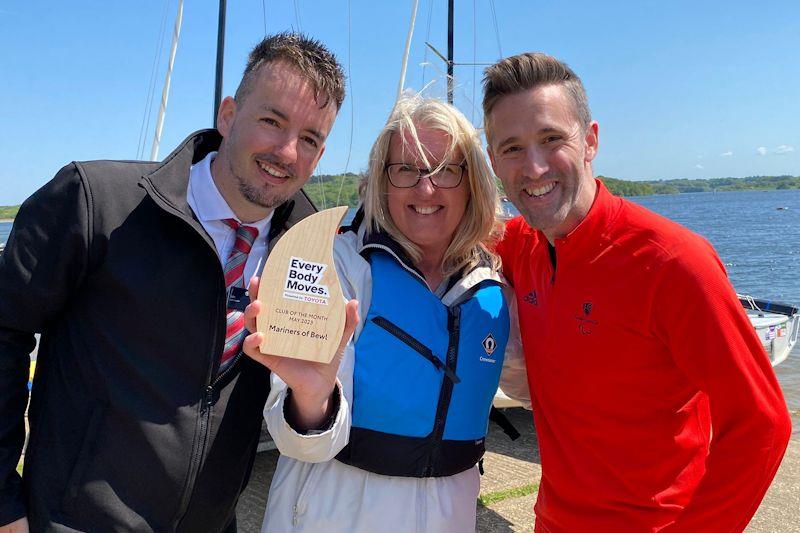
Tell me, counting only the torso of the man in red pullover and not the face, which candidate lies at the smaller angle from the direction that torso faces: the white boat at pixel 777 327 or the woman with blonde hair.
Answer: the woman with blonde hair

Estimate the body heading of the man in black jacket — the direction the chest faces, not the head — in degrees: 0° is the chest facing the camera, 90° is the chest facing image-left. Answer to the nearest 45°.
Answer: approximately 315°

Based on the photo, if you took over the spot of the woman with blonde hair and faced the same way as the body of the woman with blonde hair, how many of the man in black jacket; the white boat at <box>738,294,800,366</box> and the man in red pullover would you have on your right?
1

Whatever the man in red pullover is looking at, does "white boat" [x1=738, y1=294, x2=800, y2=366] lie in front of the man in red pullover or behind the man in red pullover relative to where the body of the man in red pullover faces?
behind

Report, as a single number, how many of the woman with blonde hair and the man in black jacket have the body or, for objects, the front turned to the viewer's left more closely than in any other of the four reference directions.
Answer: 0

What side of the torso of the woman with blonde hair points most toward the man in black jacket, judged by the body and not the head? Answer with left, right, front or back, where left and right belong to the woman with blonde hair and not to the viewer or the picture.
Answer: right

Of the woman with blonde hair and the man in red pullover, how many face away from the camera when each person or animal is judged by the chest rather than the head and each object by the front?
0

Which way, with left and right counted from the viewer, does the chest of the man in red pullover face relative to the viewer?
facing the viewer and to the left of the viewer

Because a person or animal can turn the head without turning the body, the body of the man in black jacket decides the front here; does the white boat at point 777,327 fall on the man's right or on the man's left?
on the man's left

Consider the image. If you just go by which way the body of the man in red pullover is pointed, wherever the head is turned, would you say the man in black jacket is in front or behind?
in front

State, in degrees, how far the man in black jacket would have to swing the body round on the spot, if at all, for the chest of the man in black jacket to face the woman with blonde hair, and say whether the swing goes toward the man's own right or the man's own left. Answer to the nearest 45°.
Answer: approximately 45° to the man's own left

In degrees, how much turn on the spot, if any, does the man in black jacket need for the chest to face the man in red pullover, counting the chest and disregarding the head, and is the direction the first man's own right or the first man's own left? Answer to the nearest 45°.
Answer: approximately 45° to the first man's own left
